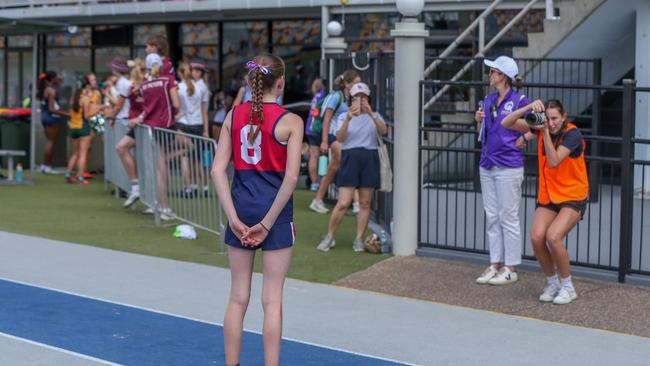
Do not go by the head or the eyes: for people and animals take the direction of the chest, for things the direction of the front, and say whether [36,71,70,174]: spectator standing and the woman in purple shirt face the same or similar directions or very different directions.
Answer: very different directions

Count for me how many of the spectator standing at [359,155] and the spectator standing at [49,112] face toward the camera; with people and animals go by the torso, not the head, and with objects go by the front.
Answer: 1

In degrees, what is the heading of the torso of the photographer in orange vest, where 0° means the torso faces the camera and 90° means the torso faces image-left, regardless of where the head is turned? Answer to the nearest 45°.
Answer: approximately 45°

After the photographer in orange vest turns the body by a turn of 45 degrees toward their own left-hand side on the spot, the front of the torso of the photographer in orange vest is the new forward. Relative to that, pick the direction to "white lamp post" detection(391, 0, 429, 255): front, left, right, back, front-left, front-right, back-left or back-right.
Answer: back-right

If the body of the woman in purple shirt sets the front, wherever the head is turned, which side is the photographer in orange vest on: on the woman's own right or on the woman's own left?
on the woman's own left

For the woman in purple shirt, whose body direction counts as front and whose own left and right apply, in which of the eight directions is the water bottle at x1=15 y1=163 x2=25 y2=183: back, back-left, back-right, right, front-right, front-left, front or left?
right

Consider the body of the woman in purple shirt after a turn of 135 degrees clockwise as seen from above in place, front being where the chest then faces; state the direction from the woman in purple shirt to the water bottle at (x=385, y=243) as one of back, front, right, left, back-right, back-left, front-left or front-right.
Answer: front-left

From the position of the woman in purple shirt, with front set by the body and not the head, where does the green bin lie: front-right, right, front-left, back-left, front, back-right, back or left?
right

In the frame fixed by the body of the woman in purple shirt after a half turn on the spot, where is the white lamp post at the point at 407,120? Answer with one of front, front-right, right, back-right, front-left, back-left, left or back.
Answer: left

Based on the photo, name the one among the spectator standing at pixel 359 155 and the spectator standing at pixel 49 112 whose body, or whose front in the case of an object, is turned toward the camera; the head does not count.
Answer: the spectator standing at pixel 359 155

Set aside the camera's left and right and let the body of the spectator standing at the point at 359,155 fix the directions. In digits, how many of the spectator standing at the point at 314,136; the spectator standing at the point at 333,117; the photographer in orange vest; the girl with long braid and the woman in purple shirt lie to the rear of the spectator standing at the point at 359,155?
2

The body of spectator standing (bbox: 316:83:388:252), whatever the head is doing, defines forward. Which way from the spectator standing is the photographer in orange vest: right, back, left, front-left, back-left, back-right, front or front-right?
front-left

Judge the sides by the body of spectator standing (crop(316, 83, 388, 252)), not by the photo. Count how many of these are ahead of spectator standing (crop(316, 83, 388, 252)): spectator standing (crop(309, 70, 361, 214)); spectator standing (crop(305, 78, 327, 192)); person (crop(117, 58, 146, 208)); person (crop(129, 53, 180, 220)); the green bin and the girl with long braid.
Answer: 1

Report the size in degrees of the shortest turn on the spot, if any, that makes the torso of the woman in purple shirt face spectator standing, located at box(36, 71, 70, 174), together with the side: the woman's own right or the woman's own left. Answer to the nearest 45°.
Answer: approximately 90° to the woman's own right

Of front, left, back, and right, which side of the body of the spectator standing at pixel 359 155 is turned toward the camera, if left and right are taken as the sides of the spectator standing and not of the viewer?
front
